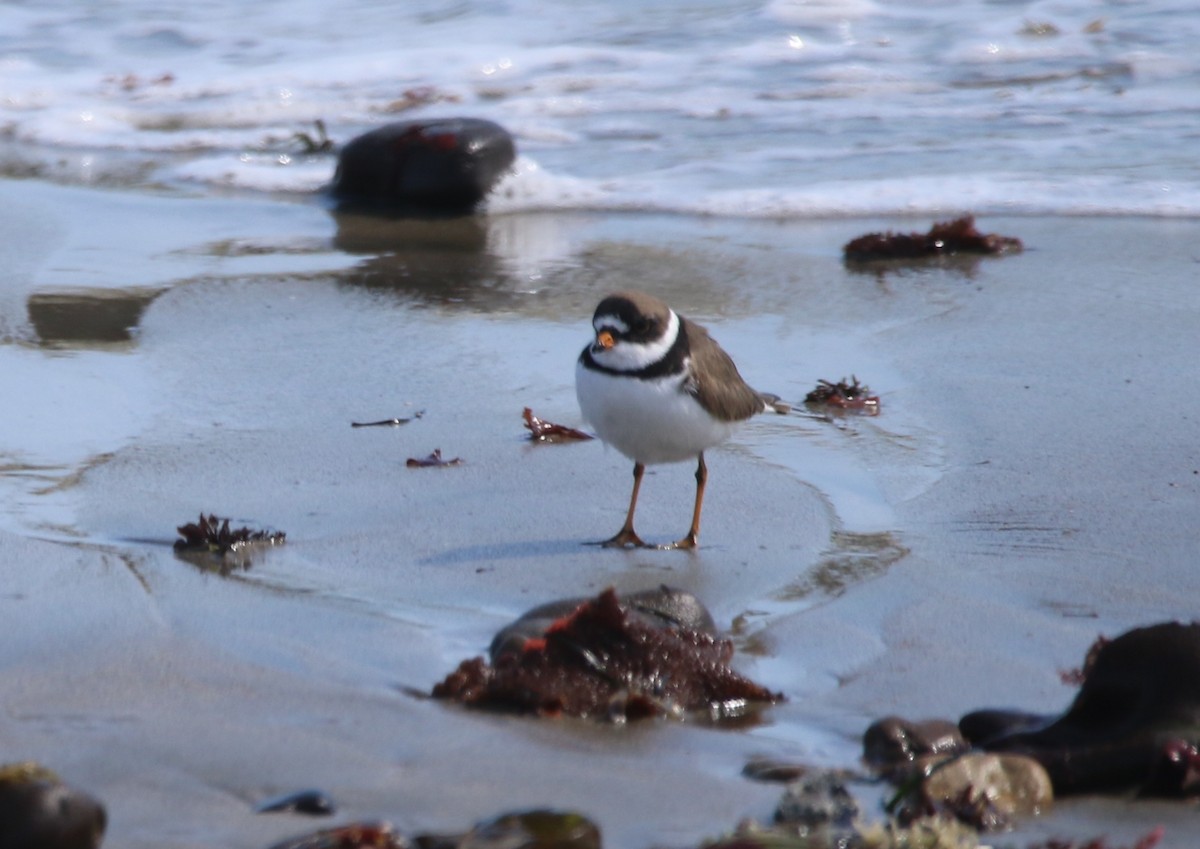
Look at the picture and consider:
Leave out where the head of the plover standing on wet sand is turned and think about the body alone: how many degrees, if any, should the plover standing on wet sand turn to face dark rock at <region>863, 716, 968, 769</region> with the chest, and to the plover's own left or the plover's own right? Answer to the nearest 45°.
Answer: approximately 45° to the plover's own left

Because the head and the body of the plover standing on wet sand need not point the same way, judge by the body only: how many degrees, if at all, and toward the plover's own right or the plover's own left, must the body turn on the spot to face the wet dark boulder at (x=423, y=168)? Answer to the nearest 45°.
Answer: approximately 135° to the plover's own right

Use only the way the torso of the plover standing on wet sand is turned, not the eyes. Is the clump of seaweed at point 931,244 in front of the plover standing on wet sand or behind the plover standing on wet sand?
behind

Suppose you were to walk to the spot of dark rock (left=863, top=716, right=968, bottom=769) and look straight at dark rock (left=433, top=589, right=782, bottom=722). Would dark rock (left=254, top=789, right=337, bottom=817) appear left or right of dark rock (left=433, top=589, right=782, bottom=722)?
left

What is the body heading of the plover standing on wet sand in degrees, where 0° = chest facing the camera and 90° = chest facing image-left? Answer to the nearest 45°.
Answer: approximately 45°

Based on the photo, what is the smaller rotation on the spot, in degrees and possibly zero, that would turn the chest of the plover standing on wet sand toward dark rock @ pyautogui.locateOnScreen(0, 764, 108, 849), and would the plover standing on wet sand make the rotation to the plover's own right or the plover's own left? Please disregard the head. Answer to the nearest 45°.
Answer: approximately 45° to the plover's own left

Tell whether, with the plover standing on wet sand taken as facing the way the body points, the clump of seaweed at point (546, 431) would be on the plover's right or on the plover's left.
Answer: on the plover's right

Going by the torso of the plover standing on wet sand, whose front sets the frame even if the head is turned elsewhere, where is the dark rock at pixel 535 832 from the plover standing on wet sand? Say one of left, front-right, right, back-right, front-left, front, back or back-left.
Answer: front-left

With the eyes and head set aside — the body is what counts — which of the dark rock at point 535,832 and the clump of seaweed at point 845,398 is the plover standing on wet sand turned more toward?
the dark rock

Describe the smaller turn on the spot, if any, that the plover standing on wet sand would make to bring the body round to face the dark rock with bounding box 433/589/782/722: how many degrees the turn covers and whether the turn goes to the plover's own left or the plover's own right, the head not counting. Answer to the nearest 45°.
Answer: approximately 45° to the plover's own left

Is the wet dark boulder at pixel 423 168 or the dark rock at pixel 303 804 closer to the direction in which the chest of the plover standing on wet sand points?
the dark rock
